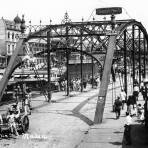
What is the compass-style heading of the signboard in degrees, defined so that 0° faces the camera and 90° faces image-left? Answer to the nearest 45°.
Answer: approximately 0°

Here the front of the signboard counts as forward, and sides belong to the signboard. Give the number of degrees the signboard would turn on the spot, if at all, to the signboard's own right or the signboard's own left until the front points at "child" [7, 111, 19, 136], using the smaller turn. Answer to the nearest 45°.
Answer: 0° — it already faces them
